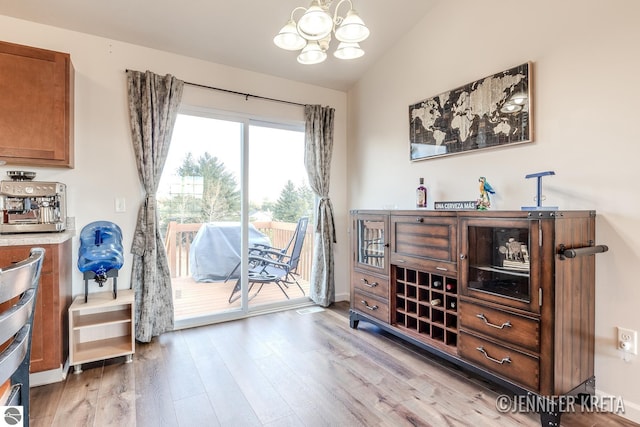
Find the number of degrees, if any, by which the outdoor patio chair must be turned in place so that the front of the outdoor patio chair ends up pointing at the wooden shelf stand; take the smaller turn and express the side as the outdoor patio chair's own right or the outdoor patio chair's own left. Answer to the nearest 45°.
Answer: approximately 45° to the outdoor patio chair's own left

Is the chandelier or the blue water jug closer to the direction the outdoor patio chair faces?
the blue water jug

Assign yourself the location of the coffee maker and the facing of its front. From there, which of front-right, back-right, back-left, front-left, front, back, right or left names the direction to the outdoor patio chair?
left

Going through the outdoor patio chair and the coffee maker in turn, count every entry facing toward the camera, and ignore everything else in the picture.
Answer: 1

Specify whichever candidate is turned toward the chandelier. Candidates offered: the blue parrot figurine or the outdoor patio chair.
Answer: the blue parrot figurine

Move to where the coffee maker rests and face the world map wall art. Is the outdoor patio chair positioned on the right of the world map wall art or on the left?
left

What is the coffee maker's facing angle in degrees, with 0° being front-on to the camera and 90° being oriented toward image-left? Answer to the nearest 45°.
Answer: approximately 0°

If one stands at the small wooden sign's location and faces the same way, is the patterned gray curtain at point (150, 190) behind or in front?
in front
